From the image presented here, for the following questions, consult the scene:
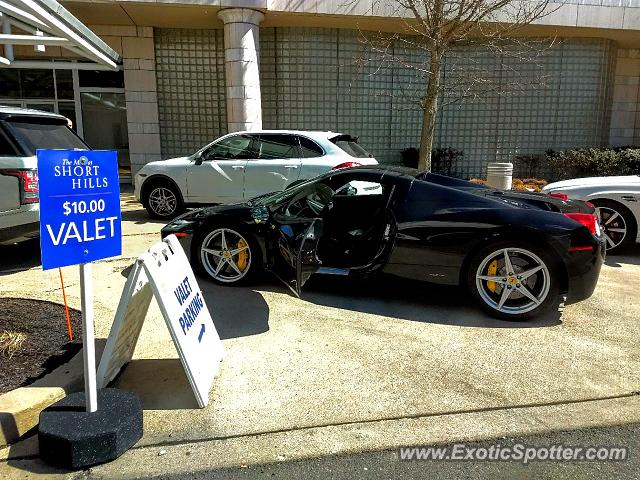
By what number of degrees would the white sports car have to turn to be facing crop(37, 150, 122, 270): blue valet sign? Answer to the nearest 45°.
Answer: approximately 45° to its left

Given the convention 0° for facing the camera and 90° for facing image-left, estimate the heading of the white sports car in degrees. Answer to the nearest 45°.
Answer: approximately 90°

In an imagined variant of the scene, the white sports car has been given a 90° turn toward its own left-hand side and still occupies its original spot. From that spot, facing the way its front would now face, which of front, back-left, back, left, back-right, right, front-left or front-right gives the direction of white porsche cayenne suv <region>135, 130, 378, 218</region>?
right

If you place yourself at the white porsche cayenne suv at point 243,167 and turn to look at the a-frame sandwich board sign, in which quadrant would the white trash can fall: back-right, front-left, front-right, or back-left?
back-left

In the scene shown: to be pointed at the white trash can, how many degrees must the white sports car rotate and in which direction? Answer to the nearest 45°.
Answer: approximately 45° to its right

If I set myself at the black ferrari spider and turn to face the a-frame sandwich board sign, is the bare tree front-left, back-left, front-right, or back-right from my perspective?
back-right

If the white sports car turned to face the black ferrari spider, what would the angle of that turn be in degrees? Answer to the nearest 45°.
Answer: approximately 45° to its left

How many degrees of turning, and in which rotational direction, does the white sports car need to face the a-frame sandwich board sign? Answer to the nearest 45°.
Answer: approximately 45° to its left
